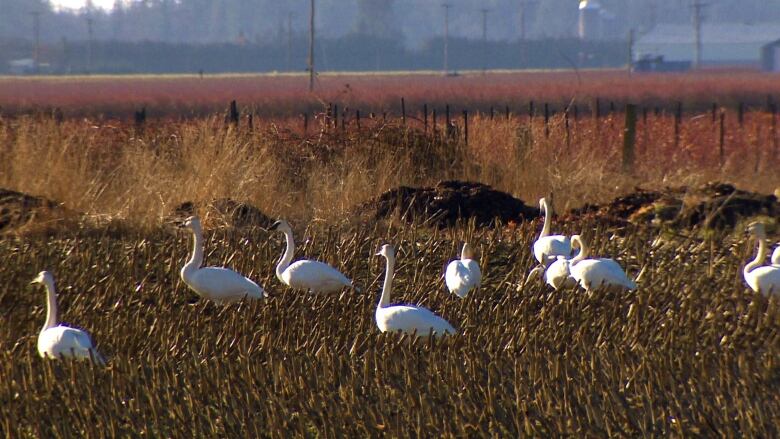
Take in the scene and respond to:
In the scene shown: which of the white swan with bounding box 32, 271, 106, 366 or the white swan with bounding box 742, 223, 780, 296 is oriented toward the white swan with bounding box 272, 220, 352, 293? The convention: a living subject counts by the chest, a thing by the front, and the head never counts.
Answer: the white swan with bounding box 742, 223, 780, 296

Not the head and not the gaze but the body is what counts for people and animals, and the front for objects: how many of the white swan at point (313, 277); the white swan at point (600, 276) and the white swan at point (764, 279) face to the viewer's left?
3

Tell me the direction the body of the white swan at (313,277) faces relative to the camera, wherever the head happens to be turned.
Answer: to the viewer's left

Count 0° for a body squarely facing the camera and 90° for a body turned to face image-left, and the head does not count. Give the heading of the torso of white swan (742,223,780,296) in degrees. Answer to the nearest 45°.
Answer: approximately 90°

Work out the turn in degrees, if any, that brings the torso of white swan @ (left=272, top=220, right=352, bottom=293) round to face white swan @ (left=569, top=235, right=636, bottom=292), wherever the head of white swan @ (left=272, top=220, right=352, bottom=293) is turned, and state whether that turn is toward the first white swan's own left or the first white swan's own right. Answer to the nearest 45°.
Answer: approximately 180°

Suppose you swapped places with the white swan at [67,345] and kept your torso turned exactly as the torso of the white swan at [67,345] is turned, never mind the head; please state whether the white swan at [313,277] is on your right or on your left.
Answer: on your right

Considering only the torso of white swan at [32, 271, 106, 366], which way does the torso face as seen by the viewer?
to the viewer's left

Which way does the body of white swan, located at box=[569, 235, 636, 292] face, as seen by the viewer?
to the viewer's left

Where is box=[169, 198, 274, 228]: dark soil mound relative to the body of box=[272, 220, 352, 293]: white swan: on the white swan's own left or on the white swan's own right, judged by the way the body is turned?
on the white swan's own right

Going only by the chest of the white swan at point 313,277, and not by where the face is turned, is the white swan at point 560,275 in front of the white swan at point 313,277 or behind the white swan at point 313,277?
behind
